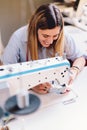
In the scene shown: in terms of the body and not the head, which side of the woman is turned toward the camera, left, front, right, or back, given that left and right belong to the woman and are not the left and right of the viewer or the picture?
front

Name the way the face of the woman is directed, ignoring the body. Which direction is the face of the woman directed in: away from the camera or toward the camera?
toward the camera
